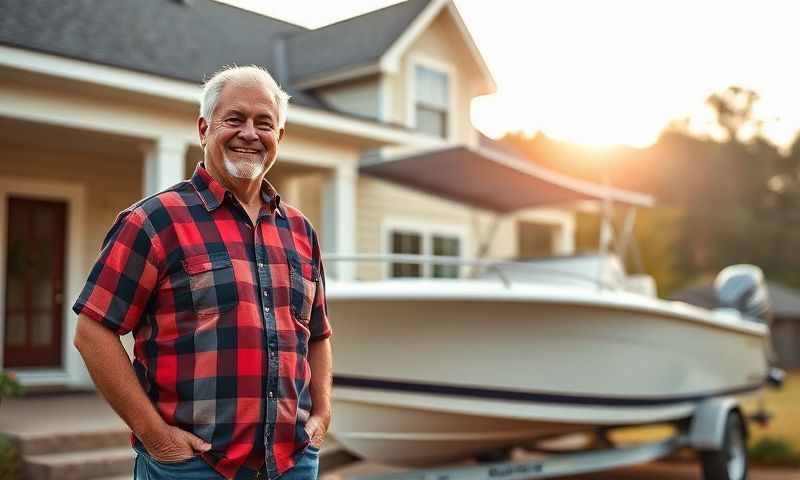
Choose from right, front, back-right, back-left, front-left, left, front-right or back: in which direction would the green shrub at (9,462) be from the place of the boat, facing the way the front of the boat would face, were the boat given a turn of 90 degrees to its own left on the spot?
back-right

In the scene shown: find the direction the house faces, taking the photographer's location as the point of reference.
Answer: facing the viewer and to the right of the viewer

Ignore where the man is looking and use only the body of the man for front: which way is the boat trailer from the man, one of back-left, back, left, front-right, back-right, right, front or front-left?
left

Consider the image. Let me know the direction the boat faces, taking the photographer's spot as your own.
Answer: facing the viewer and to the left of the viewer

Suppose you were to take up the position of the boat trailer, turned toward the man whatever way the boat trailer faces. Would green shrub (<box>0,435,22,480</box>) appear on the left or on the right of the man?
right

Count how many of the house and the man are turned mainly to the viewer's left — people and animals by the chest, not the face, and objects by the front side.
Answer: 0

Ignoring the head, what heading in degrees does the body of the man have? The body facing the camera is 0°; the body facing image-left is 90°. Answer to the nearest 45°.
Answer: approximately 315°

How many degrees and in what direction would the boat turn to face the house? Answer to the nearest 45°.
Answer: approximately 90° to its right

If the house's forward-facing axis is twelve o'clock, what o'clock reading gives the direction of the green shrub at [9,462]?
The green shrub is roughly at 2 o'clock from the house.

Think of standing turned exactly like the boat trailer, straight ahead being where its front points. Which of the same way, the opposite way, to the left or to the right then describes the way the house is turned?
to the left

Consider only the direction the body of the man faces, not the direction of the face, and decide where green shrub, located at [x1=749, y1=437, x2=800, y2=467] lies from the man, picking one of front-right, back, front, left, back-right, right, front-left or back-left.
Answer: left
